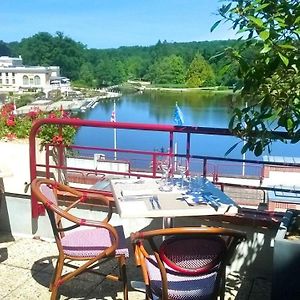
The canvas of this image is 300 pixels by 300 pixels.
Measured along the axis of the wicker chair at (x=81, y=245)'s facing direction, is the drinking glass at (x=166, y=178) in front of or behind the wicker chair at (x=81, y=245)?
in front

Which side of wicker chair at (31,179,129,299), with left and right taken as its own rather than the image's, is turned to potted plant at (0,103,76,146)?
left

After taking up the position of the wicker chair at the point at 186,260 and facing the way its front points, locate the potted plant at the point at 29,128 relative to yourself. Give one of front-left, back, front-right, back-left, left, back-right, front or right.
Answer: front-left

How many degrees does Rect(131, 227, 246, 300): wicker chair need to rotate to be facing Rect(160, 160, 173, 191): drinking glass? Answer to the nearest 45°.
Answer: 0° — it already faces it

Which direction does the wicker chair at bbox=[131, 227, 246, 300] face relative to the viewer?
away from the camera

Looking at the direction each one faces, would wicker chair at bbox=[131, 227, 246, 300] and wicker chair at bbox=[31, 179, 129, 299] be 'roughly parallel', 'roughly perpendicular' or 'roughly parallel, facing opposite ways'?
roughly perpendicular

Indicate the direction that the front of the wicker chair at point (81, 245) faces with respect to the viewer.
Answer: facing to the right of the viewer

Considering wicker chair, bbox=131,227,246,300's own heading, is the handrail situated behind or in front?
in front

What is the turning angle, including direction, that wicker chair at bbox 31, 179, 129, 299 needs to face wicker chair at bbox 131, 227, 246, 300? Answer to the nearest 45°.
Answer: approximately 45° to its right

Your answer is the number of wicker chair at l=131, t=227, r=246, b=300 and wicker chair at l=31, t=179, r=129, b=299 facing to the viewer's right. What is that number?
1

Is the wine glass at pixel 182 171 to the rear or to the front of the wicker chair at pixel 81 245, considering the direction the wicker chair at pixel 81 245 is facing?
to the front
